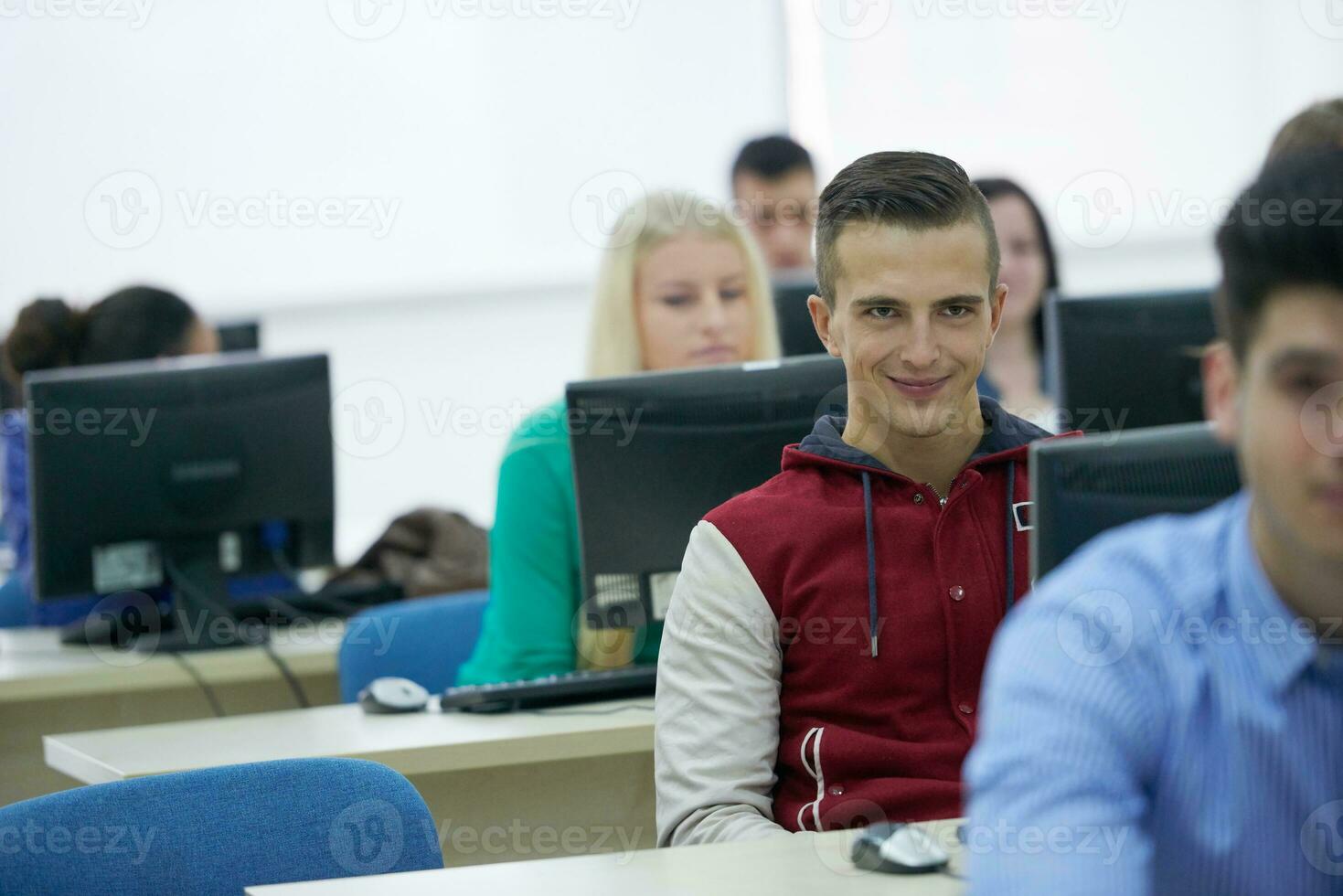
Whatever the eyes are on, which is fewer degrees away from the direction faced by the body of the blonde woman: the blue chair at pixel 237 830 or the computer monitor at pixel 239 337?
the blue chair

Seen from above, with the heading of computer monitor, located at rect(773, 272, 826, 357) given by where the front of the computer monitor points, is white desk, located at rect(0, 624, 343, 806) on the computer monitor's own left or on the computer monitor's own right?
on the computer monitor's own left

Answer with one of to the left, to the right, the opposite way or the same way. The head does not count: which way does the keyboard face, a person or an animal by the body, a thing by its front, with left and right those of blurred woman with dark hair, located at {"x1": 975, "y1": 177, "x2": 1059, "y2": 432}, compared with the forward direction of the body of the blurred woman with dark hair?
the opposite way

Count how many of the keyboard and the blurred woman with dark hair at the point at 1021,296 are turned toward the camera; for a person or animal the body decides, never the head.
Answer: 1

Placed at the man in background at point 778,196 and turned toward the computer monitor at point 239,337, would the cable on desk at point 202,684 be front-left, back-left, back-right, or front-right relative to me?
front-left

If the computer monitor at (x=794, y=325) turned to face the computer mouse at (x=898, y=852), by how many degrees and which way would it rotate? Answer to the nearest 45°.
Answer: approximately 180°

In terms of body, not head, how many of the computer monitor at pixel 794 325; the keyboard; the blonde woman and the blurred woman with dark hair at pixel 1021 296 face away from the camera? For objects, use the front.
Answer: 2

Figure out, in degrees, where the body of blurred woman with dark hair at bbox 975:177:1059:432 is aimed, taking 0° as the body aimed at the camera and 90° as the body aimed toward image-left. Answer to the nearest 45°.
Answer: approximately 0°

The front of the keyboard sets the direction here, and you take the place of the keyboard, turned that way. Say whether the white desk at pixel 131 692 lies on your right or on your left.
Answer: on your left

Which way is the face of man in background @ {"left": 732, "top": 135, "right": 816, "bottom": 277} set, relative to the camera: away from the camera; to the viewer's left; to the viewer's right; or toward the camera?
toward the camera

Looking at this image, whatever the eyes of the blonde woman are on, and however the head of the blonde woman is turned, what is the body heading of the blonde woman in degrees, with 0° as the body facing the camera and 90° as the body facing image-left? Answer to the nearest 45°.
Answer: approximately 315°

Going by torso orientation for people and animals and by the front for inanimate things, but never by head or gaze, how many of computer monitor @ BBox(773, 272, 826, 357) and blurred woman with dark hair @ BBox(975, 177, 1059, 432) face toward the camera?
1

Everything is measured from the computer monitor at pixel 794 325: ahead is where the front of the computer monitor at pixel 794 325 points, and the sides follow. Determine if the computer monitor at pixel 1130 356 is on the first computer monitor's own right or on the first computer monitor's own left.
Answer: on the first computer monitor's own right

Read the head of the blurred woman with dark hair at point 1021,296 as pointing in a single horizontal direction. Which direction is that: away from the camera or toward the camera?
toward the camera

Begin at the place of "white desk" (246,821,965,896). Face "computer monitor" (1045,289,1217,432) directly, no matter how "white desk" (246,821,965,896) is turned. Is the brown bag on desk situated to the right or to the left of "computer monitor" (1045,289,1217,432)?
left

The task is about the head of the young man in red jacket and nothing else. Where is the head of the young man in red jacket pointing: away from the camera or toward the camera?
toward the camera

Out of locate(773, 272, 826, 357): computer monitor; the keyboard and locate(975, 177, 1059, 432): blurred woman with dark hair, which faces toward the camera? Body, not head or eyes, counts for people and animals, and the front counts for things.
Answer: the blurred woman with dark hair

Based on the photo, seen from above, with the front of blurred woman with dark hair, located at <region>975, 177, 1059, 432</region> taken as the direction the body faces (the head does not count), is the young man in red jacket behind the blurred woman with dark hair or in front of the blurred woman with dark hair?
in front

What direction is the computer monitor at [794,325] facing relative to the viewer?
away from the camera

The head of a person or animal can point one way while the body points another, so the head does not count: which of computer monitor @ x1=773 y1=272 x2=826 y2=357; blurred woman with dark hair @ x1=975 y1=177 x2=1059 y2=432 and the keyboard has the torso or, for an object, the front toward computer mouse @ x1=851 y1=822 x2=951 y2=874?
the blurred woman with dark hair

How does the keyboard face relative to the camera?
away from the camera
